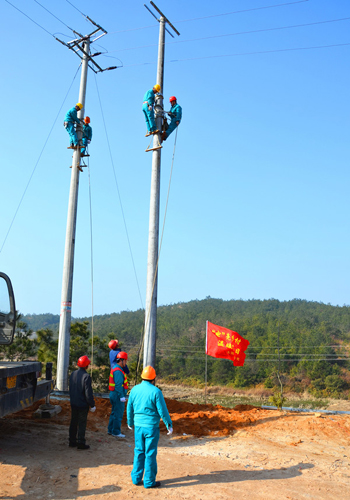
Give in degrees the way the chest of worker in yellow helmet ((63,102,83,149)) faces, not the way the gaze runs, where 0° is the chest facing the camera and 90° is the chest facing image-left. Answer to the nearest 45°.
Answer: approximately 270°

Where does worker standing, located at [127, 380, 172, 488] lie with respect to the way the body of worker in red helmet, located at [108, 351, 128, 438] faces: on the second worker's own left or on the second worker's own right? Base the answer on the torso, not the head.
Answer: on the second worker's own right

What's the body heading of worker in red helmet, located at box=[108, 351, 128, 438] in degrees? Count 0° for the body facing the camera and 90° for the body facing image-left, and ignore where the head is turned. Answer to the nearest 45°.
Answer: approximately 270°

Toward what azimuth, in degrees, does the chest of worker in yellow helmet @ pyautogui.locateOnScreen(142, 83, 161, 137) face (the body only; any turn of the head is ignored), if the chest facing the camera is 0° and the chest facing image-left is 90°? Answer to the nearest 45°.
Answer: approximately 270°

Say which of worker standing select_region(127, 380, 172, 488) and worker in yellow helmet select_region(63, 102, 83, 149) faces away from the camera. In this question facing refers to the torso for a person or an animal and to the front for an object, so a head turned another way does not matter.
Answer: the worker standing

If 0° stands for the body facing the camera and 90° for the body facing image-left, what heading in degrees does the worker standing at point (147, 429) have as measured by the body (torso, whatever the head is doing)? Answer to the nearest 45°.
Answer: approximately 180°

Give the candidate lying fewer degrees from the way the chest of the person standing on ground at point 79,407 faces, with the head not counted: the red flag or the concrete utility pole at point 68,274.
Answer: the red flag

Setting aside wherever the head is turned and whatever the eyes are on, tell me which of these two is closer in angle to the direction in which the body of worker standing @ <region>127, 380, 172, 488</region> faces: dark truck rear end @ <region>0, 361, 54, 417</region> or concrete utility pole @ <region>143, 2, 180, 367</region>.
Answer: the concrete utility pole
